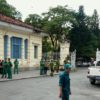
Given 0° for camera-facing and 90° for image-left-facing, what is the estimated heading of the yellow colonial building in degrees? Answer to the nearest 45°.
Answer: approximately 315°

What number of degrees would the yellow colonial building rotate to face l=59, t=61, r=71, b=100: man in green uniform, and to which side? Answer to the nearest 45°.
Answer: approximately 45° to its right
